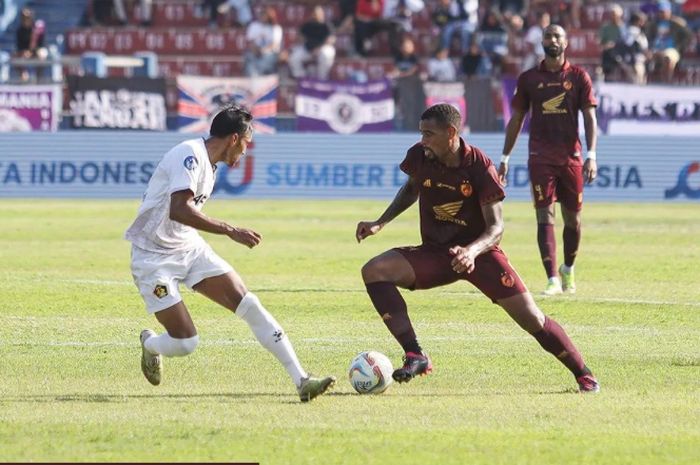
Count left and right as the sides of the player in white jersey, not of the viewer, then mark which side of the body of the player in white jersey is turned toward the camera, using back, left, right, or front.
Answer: right

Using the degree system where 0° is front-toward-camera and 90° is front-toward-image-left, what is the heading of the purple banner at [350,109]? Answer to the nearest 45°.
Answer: approximately 0°

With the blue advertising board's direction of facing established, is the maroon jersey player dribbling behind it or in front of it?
in front

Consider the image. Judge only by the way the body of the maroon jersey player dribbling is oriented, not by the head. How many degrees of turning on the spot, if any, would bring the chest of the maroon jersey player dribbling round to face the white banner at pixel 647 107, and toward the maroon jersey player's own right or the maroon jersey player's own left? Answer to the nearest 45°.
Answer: approximately 135° to the maroon jersey player's own right

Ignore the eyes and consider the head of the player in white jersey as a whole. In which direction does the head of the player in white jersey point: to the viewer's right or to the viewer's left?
to the viewer's right

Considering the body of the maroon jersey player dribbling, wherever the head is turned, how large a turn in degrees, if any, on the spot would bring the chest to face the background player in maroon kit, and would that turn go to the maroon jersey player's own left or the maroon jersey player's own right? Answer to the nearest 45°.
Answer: approximately 135° to the maroon jersey player's own right

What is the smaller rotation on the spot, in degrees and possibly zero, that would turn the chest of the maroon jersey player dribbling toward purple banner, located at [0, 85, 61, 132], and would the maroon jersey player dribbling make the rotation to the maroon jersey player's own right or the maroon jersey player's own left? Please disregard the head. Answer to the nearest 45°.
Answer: approximately 90° to the maroon jersey player's own right

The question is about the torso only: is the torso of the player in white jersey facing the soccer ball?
yes

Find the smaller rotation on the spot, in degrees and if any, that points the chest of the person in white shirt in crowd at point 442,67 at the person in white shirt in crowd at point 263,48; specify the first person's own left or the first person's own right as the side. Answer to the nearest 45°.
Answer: approximately 90° to the first person's own right

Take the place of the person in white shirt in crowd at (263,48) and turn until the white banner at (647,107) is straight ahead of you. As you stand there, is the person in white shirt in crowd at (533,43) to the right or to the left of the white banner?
left

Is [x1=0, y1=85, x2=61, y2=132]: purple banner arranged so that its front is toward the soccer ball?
yes

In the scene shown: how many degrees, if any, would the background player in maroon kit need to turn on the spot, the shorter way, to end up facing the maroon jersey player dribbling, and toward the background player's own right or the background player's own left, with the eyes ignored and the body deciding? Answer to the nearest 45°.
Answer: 0° — they already face them
